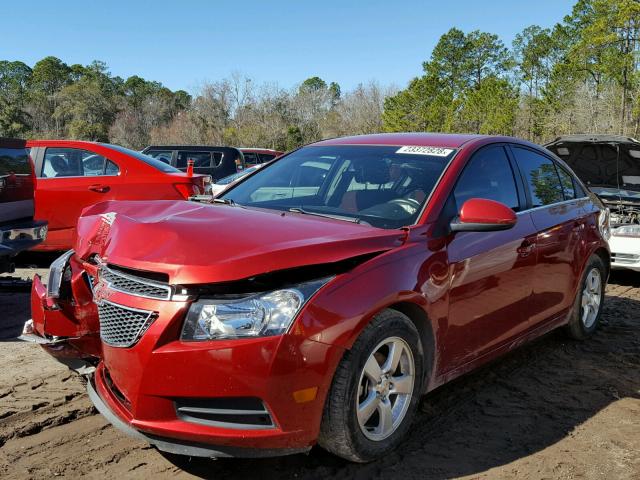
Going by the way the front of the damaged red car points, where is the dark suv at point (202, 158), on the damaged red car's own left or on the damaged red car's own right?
on the damaged red car's own right

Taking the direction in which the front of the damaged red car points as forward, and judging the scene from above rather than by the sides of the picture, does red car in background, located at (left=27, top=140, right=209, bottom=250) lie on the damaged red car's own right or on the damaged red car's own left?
on the damaged red car's own right

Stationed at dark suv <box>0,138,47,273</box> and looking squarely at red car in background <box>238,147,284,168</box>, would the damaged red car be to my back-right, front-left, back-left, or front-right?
back-right

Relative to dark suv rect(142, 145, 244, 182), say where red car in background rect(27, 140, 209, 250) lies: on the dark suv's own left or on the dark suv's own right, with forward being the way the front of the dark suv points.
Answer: on the dark suv's own left

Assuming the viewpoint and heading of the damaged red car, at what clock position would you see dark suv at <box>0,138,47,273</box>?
The dark suv is roughly at 3 o'clock from the damaged red car.

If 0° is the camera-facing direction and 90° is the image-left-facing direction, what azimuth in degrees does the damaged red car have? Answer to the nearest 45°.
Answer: approximately 45°
